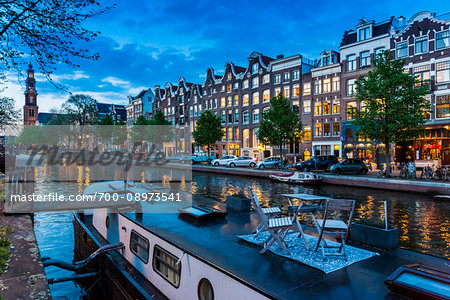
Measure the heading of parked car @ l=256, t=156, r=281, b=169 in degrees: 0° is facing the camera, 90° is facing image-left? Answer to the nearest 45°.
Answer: approximately 45°

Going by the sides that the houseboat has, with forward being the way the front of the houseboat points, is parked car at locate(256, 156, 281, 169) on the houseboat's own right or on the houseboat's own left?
on the houseboat's own right

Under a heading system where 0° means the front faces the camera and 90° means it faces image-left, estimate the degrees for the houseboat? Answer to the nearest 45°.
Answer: approximately 135°
